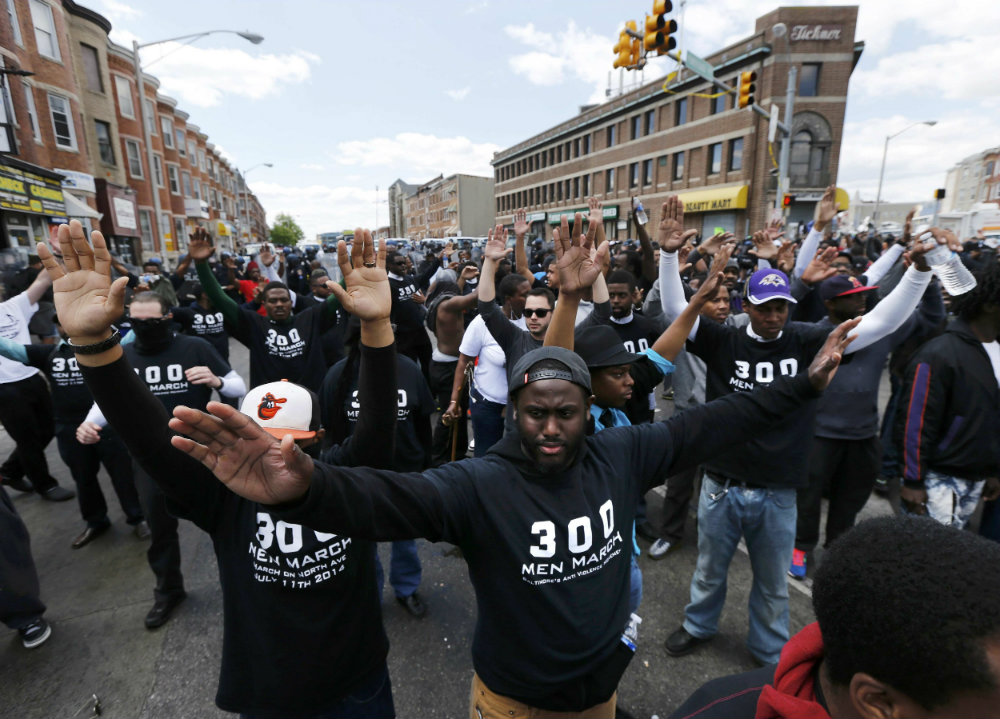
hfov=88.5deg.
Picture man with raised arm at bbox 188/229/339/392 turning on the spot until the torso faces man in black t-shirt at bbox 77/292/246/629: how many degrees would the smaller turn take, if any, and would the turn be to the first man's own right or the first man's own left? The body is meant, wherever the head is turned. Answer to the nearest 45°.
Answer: approximately 45° to the first man's own right

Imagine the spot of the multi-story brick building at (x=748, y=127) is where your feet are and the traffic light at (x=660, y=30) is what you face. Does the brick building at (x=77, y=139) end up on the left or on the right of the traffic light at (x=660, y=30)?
right

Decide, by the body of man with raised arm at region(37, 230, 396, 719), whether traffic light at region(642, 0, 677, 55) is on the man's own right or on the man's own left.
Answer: on the man's own left

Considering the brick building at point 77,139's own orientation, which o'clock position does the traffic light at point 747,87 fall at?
The traffic light is roughly at 12 o'clock from the brick building.

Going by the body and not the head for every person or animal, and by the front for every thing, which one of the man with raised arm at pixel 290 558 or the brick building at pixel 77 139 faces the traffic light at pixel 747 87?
the brick building

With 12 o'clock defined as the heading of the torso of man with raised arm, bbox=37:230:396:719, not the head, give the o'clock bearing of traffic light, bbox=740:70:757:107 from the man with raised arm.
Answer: The traffic light is roughly at 8 o'clock from the man with raised arm.

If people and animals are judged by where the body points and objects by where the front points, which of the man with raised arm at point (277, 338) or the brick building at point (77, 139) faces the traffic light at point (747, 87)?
the brick building

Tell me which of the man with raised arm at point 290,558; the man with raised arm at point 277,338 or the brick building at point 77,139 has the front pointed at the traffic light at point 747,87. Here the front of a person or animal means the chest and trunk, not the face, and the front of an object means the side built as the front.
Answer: the brick building

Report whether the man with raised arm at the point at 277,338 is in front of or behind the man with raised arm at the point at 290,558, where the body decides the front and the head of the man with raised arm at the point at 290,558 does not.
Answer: behind
